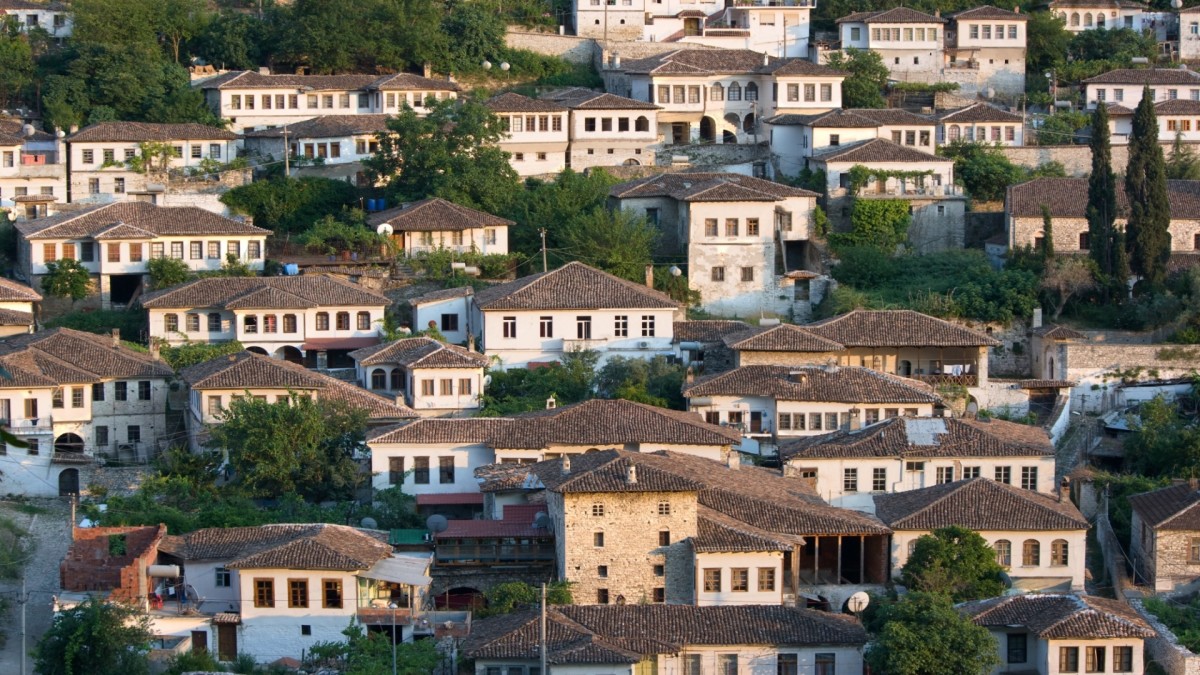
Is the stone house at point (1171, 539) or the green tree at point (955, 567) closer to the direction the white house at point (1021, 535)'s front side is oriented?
the green tree

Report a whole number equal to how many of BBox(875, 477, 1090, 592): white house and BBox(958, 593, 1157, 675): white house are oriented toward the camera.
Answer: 2

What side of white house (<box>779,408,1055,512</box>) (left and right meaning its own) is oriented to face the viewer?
front

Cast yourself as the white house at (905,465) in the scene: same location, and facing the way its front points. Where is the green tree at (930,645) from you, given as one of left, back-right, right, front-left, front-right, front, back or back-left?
front

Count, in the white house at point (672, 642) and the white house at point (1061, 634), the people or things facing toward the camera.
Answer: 2

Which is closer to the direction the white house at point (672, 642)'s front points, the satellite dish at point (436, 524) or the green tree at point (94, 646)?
the green tree

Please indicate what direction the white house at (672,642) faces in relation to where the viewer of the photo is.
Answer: facing the viewer

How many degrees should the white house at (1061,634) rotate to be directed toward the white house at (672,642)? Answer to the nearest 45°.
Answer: approximately 90° to its right

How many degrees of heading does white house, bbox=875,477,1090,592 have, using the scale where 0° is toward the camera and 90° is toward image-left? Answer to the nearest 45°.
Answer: approximately 0°

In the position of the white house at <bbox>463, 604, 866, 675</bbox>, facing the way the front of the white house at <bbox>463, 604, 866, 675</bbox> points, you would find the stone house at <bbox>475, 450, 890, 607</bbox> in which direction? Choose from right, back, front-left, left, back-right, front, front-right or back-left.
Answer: back

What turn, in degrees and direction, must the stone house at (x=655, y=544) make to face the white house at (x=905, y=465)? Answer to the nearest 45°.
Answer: approximately 135° to its left
